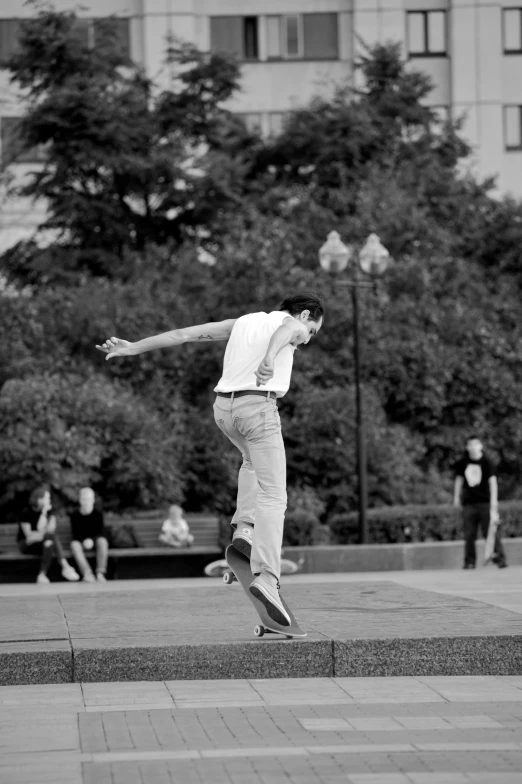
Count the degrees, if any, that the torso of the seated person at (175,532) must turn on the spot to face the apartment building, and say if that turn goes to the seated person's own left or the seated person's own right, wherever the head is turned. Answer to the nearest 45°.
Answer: approximately 180°

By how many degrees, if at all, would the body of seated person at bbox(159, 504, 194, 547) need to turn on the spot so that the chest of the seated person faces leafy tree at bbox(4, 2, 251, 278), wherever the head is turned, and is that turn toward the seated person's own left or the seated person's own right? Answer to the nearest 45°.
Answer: approximately 180°

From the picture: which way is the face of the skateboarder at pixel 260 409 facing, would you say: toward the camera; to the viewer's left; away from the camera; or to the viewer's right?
to the viewer's right

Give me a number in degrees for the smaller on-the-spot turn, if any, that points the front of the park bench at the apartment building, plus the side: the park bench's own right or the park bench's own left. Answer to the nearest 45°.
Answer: approximately 180°

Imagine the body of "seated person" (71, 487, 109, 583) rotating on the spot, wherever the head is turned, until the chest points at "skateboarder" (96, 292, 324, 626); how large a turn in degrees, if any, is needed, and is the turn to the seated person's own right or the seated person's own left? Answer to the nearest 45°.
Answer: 0° — they already face them

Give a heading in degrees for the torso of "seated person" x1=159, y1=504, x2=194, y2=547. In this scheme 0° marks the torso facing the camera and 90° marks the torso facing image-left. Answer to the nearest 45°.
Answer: approximately 0°

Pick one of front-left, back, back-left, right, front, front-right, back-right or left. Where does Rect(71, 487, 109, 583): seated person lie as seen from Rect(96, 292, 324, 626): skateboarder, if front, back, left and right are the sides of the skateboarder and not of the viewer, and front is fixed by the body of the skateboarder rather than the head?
front-left
